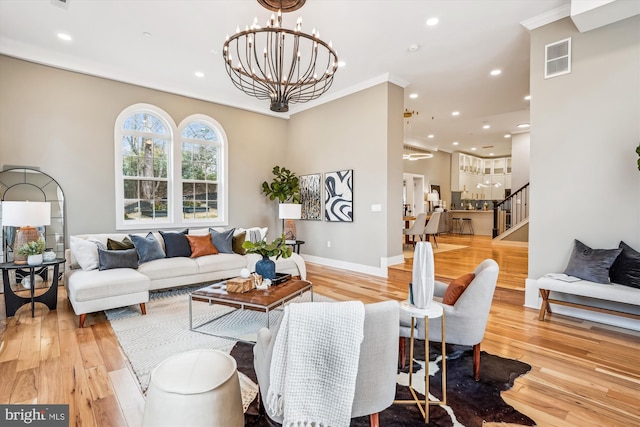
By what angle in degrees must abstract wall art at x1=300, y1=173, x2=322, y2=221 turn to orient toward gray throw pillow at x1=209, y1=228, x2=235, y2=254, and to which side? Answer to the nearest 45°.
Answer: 0° — it already faces it

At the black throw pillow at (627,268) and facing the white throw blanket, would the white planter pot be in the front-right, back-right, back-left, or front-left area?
front-right

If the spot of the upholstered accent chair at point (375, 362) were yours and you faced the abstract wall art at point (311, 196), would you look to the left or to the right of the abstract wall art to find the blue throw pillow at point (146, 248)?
left

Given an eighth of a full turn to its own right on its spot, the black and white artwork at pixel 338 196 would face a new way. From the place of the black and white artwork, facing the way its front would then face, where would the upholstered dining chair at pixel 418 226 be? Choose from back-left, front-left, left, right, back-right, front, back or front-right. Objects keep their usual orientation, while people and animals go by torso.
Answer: back-right

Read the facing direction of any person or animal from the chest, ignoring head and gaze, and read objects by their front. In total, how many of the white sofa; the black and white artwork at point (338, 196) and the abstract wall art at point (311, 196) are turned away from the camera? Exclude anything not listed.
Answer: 0

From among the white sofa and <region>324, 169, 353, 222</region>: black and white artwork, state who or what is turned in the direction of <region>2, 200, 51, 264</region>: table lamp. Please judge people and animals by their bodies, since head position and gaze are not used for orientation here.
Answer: the black and white artwork

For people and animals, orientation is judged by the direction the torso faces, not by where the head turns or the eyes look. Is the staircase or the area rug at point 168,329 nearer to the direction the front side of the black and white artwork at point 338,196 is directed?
the area rug

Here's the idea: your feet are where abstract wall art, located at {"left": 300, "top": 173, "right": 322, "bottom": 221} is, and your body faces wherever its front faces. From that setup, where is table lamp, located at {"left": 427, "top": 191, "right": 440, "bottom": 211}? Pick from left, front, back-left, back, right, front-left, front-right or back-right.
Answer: back

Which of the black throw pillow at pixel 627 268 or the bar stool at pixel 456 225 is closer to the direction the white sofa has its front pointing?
the black throw pillow

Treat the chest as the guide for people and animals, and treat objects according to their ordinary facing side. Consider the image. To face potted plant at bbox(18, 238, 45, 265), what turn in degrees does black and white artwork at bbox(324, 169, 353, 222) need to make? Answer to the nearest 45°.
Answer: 0° — it already faces it

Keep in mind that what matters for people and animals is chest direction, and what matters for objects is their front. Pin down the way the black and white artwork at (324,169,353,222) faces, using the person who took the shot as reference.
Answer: facing the viewer and to the left of the viewer

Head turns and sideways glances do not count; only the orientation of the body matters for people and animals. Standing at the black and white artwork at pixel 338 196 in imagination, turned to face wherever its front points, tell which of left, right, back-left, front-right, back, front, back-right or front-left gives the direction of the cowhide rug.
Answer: front-left

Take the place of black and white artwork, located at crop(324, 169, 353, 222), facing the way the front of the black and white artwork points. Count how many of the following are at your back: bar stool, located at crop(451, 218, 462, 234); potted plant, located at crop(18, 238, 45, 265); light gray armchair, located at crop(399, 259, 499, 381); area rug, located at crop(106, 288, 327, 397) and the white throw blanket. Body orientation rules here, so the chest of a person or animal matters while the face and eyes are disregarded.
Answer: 1

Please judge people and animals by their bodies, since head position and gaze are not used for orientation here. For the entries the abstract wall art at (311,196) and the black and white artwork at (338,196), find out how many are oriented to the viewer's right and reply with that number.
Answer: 0

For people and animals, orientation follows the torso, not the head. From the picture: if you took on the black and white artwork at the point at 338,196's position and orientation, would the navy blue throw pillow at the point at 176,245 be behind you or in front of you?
in front

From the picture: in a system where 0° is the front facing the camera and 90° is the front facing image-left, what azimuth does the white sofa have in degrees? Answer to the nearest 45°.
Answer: approximately 315°
